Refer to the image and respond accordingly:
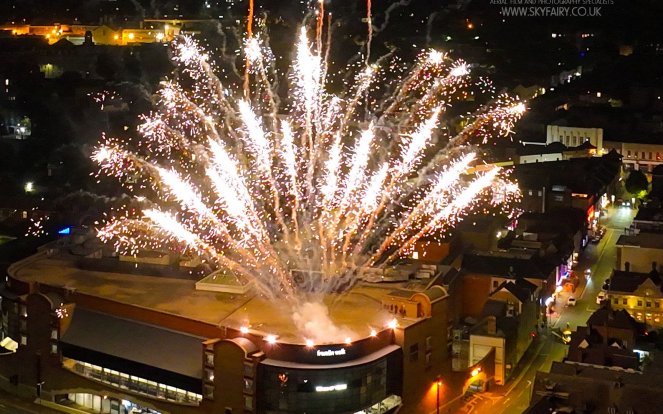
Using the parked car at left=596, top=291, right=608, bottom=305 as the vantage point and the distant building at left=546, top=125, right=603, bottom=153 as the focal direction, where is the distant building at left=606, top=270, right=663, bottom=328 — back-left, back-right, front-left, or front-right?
back-right

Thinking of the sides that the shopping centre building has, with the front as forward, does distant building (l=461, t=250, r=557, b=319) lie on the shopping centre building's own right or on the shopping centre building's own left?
on the shopping centre building's own left

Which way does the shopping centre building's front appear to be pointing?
toward the camera

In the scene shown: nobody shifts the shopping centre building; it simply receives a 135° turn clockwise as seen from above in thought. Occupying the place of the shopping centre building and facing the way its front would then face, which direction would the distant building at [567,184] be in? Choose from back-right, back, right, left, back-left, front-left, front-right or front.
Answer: right

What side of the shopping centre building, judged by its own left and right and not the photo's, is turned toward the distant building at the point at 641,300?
left

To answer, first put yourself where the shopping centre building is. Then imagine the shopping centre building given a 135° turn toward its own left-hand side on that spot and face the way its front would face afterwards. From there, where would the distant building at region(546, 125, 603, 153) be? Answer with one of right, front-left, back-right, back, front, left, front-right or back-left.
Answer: front

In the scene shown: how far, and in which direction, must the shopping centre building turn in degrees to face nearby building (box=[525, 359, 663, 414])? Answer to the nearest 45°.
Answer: approximately 45° to its left

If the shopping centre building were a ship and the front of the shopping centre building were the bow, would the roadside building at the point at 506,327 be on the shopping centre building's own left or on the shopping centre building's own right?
on the shopping centre building's own left

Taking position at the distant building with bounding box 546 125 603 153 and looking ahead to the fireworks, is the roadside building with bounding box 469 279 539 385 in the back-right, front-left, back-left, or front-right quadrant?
front-left
